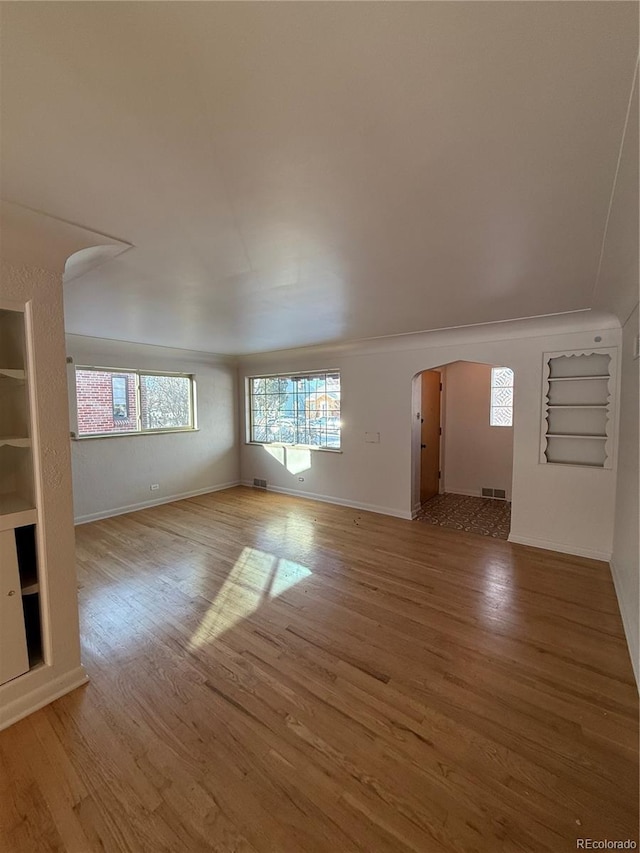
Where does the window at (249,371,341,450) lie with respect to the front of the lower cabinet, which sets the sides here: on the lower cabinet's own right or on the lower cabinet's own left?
on the lower cabinet's own left

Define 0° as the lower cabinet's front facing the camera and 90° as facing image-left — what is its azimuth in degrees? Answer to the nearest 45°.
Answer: approximately 315°

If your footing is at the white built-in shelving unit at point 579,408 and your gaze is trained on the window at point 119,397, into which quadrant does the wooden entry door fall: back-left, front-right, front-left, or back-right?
front-right

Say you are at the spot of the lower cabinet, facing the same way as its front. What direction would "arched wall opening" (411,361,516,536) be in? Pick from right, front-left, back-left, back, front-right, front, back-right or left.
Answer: front-left

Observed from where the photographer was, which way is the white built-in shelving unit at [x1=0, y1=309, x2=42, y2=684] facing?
facing the viewer and to the right of the viewer

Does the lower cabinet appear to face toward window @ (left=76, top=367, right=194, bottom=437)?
no

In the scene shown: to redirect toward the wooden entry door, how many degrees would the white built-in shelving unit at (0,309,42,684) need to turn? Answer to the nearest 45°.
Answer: approximately 45° to its left

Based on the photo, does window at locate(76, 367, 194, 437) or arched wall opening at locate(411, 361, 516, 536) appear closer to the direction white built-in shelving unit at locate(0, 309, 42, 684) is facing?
the arched wall opening

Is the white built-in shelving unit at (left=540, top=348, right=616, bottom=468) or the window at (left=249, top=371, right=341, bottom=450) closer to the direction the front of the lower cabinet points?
the white built-in shelving unit

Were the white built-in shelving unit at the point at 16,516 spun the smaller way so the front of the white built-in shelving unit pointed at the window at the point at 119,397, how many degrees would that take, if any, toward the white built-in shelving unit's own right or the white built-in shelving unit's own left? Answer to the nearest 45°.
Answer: approximately 135° to the white built-in shelving unit's own left

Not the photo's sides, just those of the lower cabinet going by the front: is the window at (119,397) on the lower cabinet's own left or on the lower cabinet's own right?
on the lower cabinet's own left

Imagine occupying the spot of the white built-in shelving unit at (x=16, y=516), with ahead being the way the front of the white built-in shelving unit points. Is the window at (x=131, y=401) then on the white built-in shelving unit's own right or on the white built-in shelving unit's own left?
on the white built-in shelving unit's own left

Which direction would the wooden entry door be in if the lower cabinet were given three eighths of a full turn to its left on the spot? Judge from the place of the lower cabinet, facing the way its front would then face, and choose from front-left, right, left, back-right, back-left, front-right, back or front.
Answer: right
